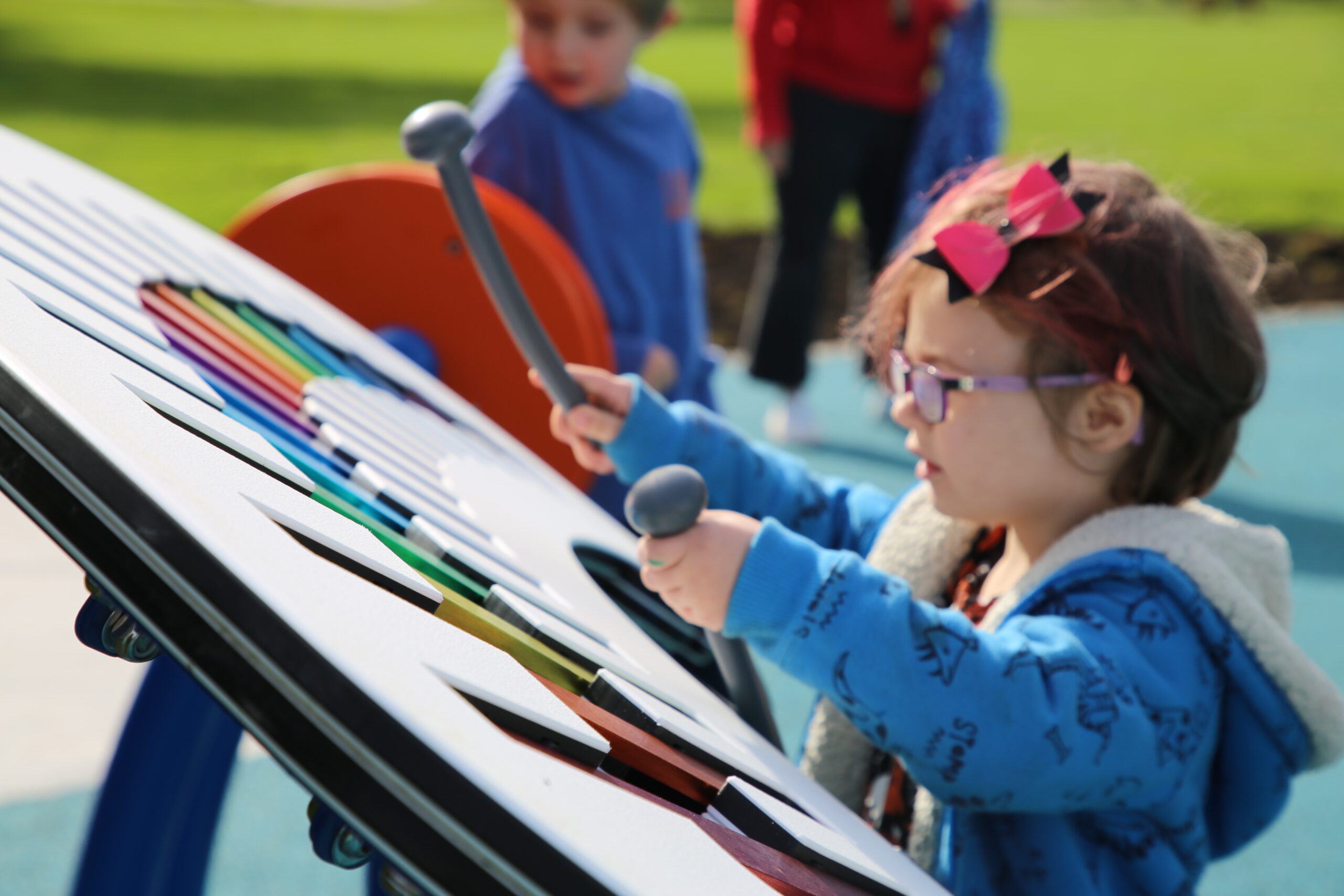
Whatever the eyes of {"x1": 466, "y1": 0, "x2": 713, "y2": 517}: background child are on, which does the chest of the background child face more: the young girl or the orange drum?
the orange drum

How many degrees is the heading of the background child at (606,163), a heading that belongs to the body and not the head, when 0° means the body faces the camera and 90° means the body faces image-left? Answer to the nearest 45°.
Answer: approximately 45°

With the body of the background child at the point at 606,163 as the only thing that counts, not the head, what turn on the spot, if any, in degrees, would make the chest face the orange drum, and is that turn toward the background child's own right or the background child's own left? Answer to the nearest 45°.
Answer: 0° — they already face it

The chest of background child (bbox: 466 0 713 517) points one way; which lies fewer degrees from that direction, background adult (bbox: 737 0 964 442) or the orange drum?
the orange drum

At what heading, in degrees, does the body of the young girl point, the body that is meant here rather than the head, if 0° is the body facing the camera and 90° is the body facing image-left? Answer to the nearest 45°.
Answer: approximately 90°

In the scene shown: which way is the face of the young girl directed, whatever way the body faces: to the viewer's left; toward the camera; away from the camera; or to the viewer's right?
to the viewer's left
